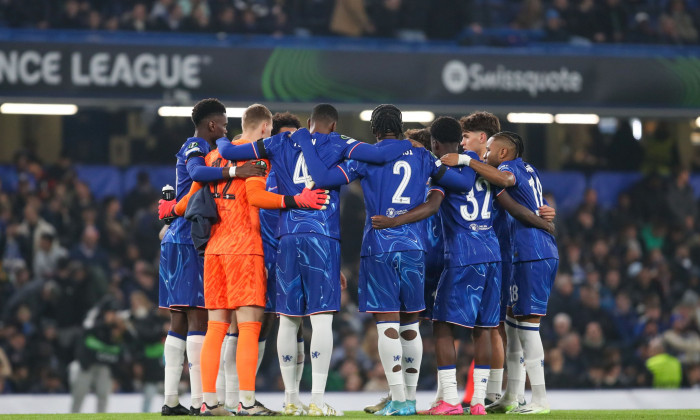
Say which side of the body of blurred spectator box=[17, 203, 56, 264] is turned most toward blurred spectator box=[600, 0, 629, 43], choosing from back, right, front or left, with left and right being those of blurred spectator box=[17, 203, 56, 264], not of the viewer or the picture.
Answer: left

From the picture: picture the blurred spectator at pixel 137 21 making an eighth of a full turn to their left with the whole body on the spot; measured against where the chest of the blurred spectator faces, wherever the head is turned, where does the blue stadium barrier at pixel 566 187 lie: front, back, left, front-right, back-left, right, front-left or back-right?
front-left

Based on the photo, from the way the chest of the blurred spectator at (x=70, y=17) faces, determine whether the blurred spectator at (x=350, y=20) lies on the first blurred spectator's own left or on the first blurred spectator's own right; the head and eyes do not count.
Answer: on the first blurred spectator's own left

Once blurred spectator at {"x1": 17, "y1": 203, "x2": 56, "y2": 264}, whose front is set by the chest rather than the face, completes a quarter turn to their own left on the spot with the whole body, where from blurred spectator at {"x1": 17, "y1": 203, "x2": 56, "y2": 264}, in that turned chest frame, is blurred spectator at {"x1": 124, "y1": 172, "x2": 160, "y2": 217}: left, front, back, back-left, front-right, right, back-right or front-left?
front

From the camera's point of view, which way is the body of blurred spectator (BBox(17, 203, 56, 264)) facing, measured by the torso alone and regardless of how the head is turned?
toward the camera

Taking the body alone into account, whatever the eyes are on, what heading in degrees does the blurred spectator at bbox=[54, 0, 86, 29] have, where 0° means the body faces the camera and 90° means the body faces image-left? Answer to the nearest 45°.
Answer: approximately 0°

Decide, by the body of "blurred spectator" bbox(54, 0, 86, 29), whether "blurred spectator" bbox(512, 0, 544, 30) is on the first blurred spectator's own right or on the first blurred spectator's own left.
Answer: on the first blurred spectator's own left

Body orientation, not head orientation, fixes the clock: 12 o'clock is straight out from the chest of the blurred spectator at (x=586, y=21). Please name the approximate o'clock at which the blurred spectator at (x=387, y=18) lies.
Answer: the blurred spectator at (x=387, y=18) is roughly at 2 o'clock from the blurred spectator at (x=586, y=21).

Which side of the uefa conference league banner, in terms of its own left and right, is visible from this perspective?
front

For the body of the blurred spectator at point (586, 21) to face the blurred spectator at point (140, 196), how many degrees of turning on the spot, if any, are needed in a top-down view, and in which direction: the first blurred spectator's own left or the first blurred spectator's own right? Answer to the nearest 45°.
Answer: approximately 90° to the first blurred spectator's own right

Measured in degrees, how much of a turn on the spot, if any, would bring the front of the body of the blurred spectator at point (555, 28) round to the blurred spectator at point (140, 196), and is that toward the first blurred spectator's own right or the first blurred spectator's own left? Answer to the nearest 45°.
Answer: approximately 90° to the first blurred spectator's own right

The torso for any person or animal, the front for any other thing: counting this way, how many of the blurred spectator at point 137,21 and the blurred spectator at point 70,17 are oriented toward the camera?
2
